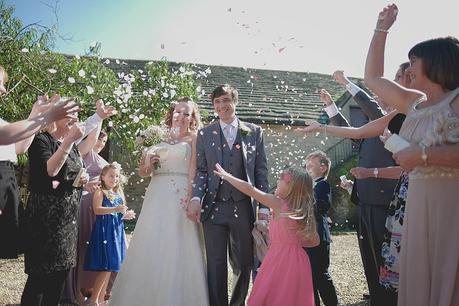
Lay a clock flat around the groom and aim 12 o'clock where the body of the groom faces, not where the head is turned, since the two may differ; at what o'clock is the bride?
The bride is roughly at 4 o'clock from the groom.

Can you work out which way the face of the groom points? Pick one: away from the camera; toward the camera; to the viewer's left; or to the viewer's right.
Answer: toward the camera

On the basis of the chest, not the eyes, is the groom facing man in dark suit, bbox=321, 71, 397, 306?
no

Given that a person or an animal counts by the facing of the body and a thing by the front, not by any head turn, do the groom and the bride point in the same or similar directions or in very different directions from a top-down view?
same or similar directions

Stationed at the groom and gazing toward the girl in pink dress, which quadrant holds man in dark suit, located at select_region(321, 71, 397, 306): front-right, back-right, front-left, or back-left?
front-left

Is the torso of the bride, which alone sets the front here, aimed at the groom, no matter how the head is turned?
no

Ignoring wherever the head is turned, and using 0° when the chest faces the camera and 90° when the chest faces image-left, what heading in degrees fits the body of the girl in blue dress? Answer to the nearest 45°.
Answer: approximately 315°

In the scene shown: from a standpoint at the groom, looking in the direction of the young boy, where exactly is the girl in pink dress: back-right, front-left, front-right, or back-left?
front-right

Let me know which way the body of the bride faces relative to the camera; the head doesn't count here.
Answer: toward the camera

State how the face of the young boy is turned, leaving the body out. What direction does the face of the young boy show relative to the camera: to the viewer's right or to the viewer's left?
to the viewer's left

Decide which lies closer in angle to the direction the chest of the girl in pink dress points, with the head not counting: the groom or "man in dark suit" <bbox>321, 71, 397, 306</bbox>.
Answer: the groom

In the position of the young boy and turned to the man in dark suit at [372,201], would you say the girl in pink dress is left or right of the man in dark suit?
right

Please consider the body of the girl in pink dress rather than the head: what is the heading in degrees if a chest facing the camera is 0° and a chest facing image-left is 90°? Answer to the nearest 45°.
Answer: approximately 90°
